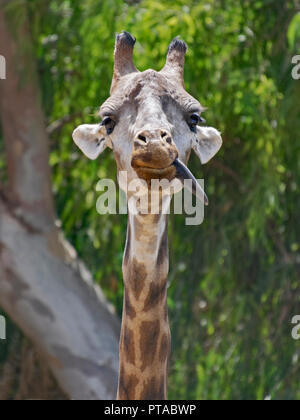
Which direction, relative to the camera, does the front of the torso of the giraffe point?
toward the camera

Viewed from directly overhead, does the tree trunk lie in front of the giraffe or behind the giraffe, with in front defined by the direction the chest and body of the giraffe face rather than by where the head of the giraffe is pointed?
behind
